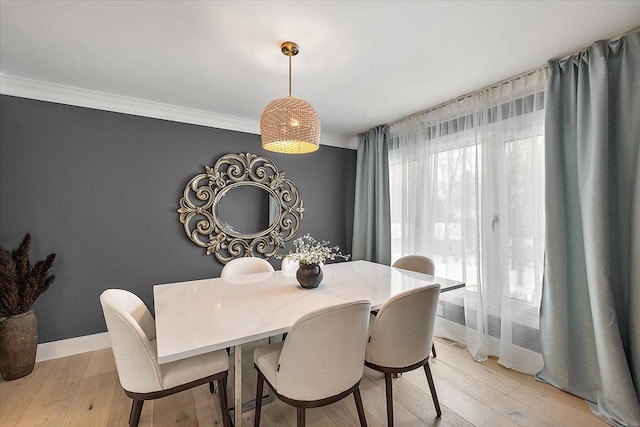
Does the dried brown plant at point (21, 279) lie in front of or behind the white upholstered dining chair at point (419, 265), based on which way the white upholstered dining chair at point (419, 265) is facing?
in front

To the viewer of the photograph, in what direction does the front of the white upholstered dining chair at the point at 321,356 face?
facing away from the viewer and to the left of the viewer

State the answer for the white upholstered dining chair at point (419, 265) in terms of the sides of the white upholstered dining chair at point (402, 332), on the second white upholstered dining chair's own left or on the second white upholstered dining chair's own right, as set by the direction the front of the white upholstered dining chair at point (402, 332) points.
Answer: on the second white upholstered dining chair's own right

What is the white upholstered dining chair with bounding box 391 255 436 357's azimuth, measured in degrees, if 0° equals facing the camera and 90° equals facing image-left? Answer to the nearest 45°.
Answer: approximately 45°

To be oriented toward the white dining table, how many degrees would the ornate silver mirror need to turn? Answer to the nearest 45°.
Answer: approximately 45° to its right

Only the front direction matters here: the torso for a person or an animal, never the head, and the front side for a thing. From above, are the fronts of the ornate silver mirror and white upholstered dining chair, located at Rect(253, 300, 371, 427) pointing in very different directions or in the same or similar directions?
very different directions

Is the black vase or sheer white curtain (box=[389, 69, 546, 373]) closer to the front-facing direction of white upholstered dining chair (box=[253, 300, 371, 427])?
the black vase

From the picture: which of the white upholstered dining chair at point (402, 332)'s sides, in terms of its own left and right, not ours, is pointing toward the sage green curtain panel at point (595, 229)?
right

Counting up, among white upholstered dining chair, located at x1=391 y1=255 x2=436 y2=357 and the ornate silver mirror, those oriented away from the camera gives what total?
0

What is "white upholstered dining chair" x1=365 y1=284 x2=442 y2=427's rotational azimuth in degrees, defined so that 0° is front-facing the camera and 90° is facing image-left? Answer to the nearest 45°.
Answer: approximately 135°

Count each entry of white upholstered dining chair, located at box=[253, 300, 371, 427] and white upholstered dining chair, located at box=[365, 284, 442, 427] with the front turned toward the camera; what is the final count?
0
